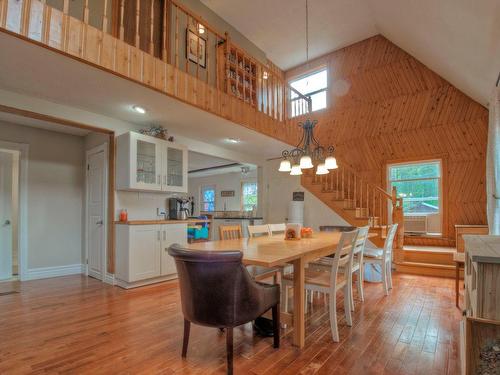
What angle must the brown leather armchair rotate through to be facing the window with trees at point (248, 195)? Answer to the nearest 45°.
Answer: approximately 45° to its left

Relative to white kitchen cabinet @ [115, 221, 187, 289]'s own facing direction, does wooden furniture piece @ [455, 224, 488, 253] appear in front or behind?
in front

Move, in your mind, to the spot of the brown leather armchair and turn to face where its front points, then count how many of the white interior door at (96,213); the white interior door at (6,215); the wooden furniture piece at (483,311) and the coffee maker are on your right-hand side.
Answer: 1

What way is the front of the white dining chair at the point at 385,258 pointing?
to the viewer's left

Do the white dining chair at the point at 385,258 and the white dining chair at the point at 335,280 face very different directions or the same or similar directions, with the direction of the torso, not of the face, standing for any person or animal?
same or similar directions

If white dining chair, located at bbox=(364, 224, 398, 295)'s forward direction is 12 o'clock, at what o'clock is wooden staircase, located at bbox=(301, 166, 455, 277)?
The wooden staircase is roughly at 3 o'clock from the white dining chair.

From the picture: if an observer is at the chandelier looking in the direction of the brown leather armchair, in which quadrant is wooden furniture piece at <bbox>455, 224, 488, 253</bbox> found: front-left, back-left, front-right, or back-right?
back-left

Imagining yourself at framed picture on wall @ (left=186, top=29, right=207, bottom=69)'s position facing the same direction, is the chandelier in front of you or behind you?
in front

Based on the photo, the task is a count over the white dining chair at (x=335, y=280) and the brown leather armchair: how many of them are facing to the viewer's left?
1

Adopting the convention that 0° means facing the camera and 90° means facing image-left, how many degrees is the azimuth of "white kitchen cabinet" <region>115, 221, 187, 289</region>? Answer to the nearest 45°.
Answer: approximately 315°

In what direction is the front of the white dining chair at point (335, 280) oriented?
to the viewer's left

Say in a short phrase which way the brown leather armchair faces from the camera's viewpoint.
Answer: facing away from the viewer and to the right of the viewer

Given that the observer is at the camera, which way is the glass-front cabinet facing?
facing the viewer and to the right of the viewer

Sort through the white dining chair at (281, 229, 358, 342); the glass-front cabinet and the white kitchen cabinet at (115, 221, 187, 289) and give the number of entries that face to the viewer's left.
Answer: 1

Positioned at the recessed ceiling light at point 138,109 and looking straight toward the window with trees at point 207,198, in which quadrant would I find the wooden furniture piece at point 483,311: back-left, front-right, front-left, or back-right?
back-right
